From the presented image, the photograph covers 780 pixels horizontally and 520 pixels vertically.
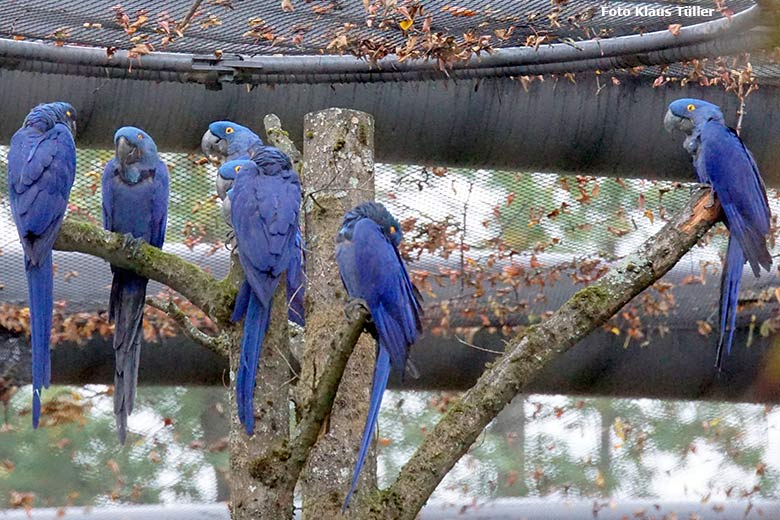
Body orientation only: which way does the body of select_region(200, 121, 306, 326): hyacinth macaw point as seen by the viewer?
to the viewer's left

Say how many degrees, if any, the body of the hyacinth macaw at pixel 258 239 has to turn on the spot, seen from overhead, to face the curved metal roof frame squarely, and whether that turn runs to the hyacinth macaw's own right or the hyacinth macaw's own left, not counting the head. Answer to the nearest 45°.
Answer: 0° — it already faces it

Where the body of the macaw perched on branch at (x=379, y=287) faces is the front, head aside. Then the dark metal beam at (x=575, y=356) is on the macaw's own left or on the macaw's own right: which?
on the macaw's own right

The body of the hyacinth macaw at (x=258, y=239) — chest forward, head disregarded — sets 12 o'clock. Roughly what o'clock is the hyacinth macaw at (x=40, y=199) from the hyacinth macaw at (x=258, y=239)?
the hyacinth macaw at (x=40, y=199) is roughly at 10 o'clock from the hyacinth macaw at (x=258, y=239).

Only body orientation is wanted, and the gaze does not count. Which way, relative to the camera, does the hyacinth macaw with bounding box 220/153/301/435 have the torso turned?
away from the camera

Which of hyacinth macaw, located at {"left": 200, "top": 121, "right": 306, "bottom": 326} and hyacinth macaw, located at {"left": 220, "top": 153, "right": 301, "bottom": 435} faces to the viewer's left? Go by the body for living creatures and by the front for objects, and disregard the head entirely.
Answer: hyacinth macaw, located at {"left": 200, "top": 121, "right": 306, "bottom": 326}
